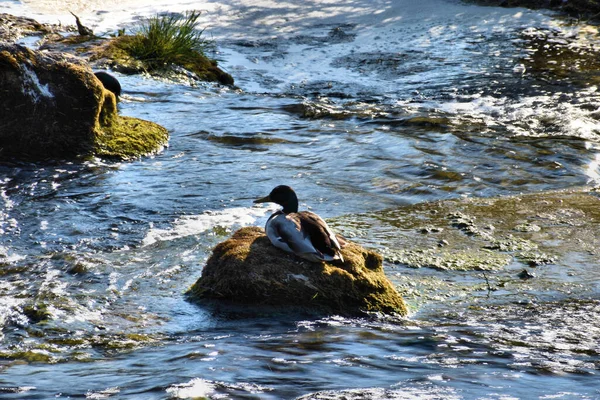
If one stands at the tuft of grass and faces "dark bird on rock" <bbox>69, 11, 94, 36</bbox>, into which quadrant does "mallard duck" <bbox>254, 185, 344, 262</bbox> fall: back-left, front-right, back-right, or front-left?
back-left

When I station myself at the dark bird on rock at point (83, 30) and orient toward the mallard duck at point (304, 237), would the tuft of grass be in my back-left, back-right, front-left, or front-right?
front-left

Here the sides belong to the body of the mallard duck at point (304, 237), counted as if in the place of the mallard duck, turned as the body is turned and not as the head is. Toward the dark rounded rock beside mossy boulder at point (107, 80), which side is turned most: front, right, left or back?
front

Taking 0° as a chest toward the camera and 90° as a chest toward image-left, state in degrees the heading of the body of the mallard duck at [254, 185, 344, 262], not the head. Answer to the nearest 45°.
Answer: approximately 135°

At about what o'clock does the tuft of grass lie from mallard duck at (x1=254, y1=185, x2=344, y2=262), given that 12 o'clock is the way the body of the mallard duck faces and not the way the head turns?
The tuft of grass is roughly at 1 o'clock from the mallard duck.

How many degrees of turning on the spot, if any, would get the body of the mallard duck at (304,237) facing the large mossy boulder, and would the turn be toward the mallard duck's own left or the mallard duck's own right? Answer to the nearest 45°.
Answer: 0° — it already faces it

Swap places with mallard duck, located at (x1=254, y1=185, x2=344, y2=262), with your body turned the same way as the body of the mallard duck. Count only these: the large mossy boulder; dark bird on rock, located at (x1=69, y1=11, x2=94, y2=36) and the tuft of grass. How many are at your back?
0

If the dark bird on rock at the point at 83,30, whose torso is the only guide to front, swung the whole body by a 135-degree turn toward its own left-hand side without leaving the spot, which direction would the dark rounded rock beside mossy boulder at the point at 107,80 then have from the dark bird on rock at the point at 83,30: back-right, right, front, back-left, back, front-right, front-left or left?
front-right

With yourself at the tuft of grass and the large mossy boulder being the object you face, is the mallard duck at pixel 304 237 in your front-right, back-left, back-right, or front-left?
front-left

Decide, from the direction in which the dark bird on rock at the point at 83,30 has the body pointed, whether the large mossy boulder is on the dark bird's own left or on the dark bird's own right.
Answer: on the dark bird's own left

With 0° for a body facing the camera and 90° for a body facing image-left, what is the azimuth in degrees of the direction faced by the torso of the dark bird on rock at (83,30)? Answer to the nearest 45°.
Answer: approximately 90°

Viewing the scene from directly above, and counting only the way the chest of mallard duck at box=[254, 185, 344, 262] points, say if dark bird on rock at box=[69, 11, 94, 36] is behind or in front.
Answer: in front
